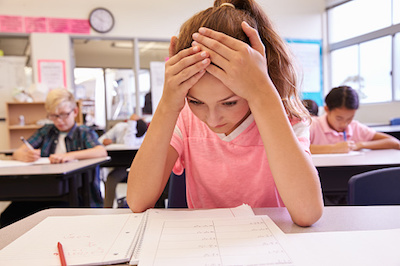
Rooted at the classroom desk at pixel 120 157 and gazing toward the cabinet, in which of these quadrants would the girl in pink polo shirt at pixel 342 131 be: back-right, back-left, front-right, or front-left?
back-right

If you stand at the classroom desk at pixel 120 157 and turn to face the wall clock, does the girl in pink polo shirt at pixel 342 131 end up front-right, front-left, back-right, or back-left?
back-right

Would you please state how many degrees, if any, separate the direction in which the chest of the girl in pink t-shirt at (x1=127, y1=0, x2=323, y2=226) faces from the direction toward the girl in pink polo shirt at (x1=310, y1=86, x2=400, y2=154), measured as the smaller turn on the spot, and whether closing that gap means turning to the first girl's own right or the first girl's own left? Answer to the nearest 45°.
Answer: approximately 135° to the first girl's own left

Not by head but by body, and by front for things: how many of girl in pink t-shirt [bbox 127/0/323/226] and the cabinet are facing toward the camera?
2

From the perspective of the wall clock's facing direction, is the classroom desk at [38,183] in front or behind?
in front

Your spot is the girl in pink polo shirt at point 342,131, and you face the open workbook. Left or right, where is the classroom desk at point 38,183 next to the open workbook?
right

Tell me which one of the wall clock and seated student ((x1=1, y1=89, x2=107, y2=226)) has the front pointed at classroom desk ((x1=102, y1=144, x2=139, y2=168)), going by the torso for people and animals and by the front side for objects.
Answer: the wall clock

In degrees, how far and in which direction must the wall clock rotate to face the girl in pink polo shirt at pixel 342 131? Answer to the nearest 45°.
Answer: approximately 45° to its left

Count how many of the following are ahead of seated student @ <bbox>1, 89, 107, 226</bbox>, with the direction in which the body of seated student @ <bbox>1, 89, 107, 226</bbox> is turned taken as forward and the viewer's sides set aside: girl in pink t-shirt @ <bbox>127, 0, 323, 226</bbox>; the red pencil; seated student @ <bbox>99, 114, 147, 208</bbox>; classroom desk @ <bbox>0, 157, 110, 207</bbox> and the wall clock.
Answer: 3

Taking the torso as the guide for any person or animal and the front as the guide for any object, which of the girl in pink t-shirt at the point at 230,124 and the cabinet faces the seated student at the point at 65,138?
the cabinet

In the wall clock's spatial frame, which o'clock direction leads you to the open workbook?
The open workbook is roughly at 12 o'clock from the wall clock.

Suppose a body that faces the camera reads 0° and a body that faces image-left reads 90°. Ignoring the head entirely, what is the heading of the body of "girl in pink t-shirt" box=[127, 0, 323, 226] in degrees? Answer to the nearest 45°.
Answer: approximately 0°
